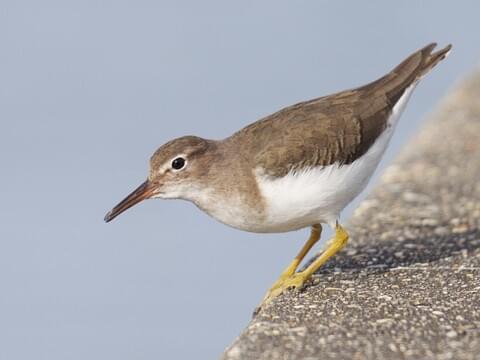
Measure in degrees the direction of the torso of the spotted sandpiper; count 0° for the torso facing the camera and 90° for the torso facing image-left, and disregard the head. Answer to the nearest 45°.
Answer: approximately 90°
